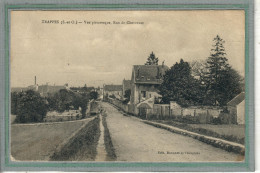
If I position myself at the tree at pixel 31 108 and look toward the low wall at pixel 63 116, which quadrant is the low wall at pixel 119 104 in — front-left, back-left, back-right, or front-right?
front-left
